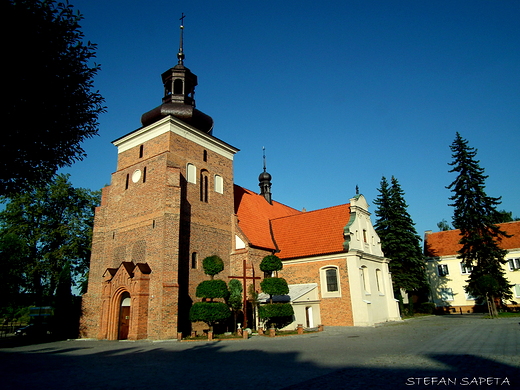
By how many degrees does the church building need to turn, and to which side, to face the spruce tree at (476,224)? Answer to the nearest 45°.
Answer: approximately 135° to its left

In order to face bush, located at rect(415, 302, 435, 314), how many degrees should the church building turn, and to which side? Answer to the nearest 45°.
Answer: approximately 180°

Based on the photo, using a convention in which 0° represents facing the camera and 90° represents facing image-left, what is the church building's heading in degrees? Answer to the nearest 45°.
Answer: approximately 45°

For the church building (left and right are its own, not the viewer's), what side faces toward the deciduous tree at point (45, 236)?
right

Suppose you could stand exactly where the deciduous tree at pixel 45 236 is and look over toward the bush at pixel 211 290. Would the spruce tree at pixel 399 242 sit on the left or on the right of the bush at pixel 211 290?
left

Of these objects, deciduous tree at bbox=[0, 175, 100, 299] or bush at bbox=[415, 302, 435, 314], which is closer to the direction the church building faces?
the deciduous tree

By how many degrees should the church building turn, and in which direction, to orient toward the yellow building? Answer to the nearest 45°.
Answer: approximately 180°

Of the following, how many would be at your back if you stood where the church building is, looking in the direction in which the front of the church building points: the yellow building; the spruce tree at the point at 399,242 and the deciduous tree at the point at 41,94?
2

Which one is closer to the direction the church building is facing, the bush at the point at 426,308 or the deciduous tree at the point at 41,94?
the deciduous tree
